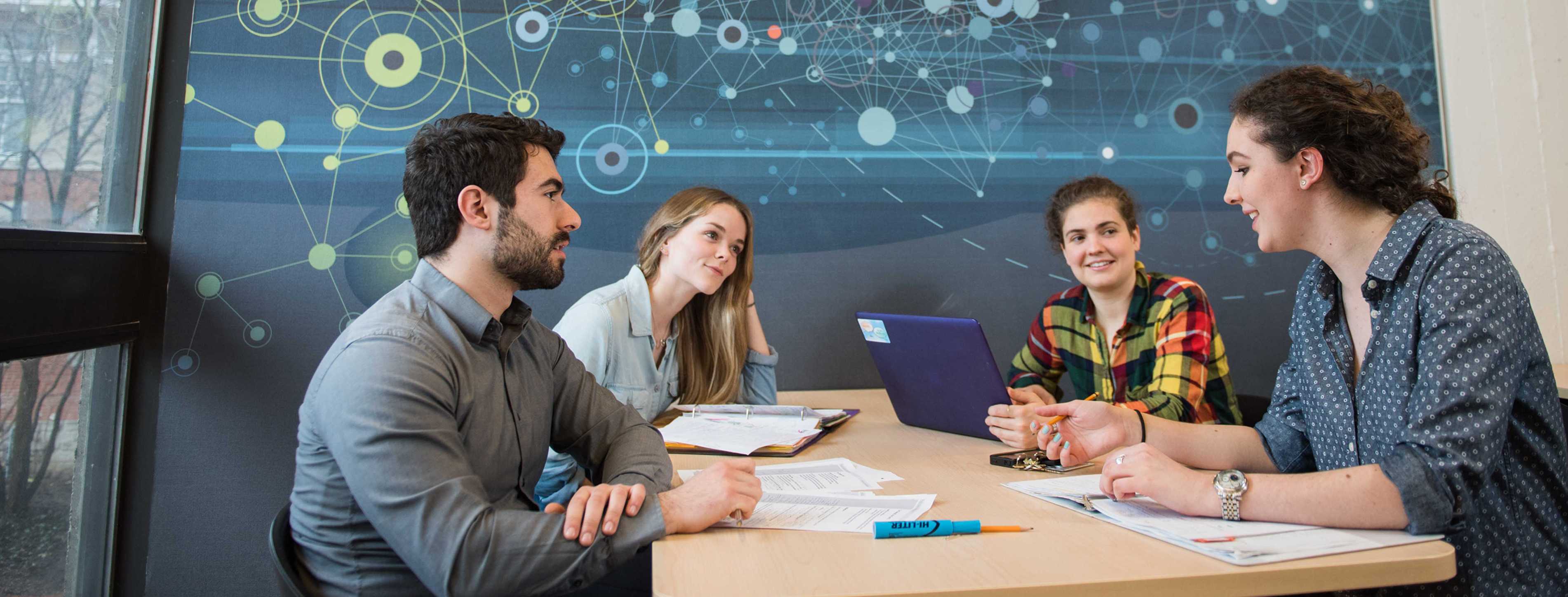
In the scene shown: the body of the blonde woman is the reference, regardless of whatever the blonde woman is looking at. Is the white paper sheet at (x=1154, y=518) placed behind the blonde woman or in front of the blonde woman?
in front

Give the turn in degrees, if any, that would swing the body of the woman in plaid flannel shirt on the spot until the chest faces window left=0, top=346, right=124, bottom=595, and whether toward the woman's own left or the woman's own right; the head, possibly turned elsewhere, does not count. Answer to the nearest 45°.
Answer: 0° — they already face it

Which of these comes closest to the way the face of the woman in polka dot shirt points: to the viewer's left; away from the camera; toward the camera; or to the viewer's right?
to the viewer's left

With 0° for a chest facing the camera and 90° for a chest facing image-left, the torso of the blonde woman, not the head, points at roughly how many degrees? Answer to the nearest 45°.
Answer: approximately 315°

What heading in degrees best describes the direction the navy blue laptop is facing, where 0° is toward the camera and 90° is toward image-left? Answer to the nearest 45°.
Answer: approximately 225°

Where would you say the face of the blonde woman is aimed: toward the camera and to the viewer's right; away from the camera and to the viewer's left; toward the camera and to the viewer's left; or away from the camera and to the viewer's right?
toward the camera and to the viewer's right

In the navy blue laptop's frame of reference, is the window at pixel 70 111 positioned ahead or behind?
behind

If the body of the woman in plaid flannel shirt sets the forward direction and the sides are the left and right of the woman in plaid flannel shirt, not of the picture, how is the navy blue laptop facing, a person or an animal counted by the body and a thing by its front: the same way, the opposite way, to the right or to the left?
the opposite way

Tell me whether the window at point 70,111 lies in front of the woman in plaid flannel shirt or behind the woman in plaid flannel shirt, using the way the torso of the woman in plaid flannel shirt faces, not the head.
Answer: in front

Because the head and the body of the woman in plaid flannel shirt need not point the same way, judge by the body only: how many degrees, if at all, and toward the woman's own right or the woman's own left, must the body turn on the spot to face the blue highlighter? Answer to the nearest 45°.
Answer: approximately 45° to the woman's own left

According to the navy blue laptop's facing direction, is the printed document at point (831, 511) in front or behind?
behind

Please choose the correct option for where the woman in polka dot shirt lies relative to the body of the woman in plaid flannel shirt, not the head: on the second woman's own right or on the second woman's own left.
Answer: on the second woman's own left

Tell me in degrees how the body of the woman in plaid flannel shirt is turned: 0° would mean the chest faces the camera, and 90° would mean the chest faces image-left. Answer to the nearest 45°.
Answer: approximately 45°

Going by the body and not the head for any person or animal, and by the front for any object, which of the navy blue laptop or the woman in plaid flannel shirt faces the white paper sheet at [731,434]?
the woman in plaid flannel shirt
